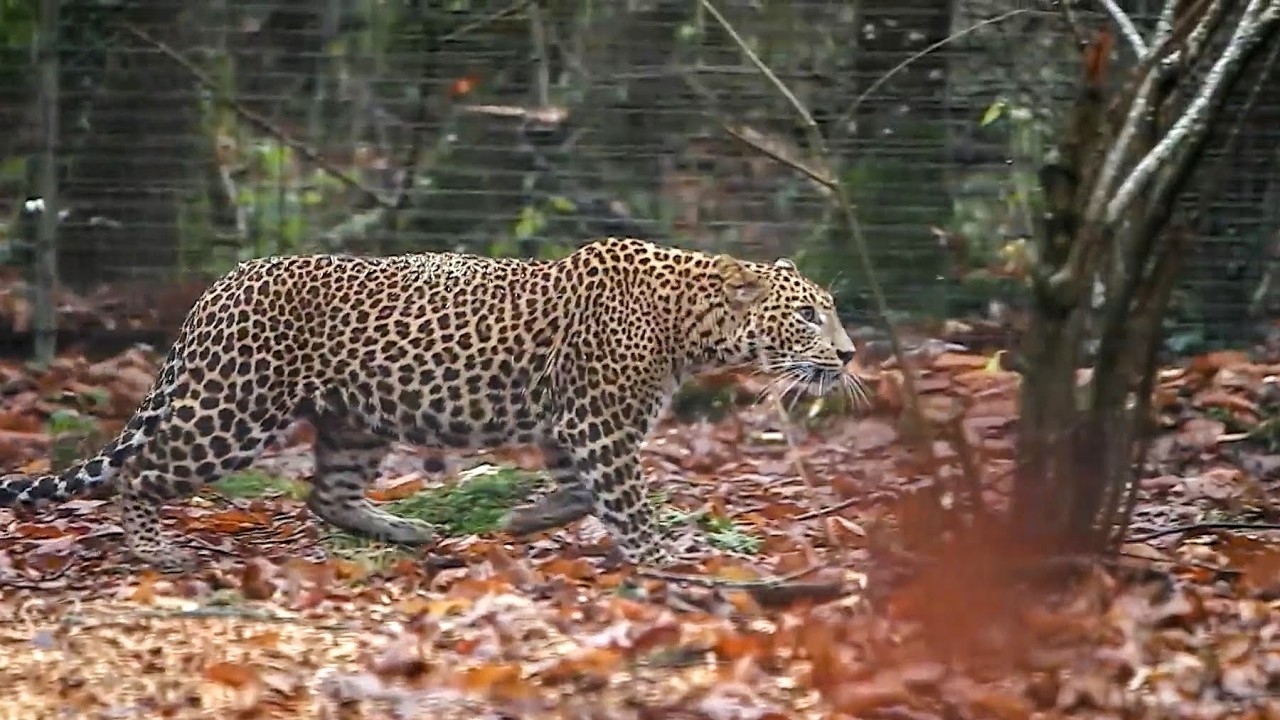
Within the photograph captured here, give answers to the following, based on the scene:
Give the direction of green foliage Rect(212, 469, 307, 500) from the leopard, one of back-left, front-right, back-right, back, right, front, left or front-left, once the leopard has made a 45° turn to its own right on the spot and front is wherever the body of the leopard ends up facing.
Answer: back

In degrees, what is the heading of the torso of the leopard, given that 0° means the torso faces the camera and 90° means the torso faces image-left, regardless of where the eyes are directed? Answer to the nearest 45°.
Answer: approximately 270°

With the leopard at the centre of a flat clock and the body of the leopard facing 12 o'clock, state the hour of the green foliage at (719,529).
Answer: The green foliage is roughly at 12 o'clock from the leopard.

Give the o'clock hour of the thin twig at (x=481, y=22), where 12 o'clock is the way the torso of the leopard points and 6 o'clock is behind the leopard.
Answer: The thin twig is roughly at 9 o'clock from the leopard.

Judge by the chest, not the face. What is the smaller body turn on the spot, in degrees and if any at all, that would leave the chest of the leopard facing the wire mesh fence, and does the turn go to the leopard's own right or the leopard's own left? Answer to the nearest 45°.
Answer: approximately 90° to the leopard's own left

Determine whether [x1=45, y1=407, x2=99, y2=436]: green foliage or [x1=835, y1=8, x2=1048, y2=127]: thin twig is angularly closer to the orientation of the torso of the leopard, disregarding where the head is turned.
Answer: the thin twig

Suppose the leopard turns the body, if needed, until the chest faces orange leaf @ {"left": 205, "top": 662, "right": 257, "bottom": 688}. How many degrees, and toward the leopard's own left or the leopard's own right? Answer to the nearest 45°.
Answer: approximately 90° to the leopard's own right
